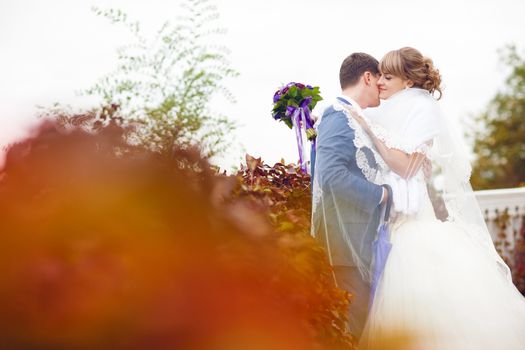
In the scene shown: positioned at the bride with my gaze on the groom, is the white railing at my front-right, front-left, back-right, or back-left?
back-right

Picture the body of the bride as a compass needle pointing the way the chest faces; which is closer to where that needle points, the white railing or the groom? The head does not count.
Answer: the groom

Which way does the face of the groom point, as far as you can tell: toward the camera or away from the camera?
away from the camera

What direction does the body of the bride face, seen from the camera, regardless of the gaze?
to the viewer's left

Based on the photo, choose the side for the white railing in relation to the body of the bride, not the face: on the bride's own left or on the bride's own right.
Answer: on the bride's own right

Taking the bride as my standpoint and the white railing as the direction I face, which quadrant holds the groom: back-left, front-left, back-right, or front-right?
back-left

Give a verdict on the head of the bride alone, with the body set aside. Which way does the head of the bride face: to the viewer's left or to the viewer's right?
to the viewer's left
